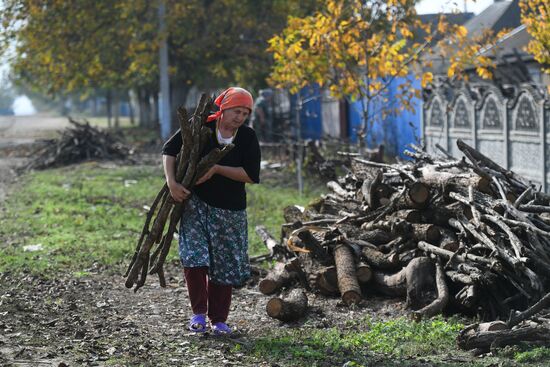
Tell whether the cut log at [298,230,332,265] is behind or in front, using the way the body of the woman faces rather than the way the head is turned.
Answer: behind

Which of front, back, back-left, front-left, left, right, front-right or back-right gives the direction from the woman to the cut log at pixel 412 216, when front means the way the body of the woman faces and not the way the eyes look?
back-left

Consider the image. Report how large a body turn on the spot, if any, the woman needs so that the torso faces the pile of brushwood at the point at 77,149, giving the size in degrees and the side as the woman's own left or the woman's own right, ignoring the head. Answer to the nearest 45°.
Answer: approximately 180°

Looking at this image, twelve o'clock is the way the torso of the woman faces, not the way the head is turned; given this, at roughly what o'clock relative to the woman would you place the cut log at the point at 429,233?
The cut log is roughly at 8 o'clock from the woman.

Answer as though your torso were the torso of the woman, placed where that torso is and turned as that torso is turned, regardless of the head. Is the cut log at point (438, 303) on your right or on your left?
on your left

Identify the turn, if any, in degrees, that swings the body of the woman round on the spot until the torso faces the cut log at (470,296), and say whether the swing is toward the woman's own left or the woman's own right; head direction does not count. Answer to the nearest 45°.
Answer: approximately 90° to the woman's own left

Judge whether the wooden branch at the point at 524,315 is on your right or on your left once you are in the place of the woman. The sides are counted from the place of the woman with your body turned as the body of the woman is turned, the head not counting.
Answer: on your left

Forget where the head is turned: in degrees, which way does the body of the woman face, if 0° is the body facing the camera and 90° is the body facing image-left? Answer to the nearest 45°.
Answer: approximately 0°

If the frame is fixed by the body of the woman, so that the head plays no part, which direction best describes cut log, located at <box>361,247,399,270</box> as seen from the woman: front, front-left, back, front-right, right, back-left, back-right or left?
back-left

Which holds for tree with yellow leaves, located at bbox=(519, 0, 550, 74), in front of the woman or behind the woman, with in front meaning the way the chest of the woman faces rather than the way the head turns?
behind

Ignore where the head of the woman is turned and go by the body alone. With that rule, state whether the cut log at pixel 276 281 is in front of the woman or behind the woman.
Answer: behind

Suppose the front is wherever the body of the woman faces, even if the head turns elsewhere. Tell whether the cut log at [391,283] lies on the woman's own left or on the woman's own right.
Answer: on the woman's own left
